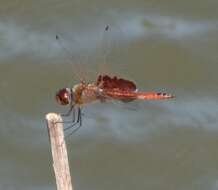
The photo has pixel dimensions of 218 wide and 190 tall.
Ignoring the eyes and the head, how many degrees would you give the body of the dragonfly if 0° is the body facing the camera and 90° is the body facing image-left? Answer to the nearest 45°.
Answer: approximately 90°
